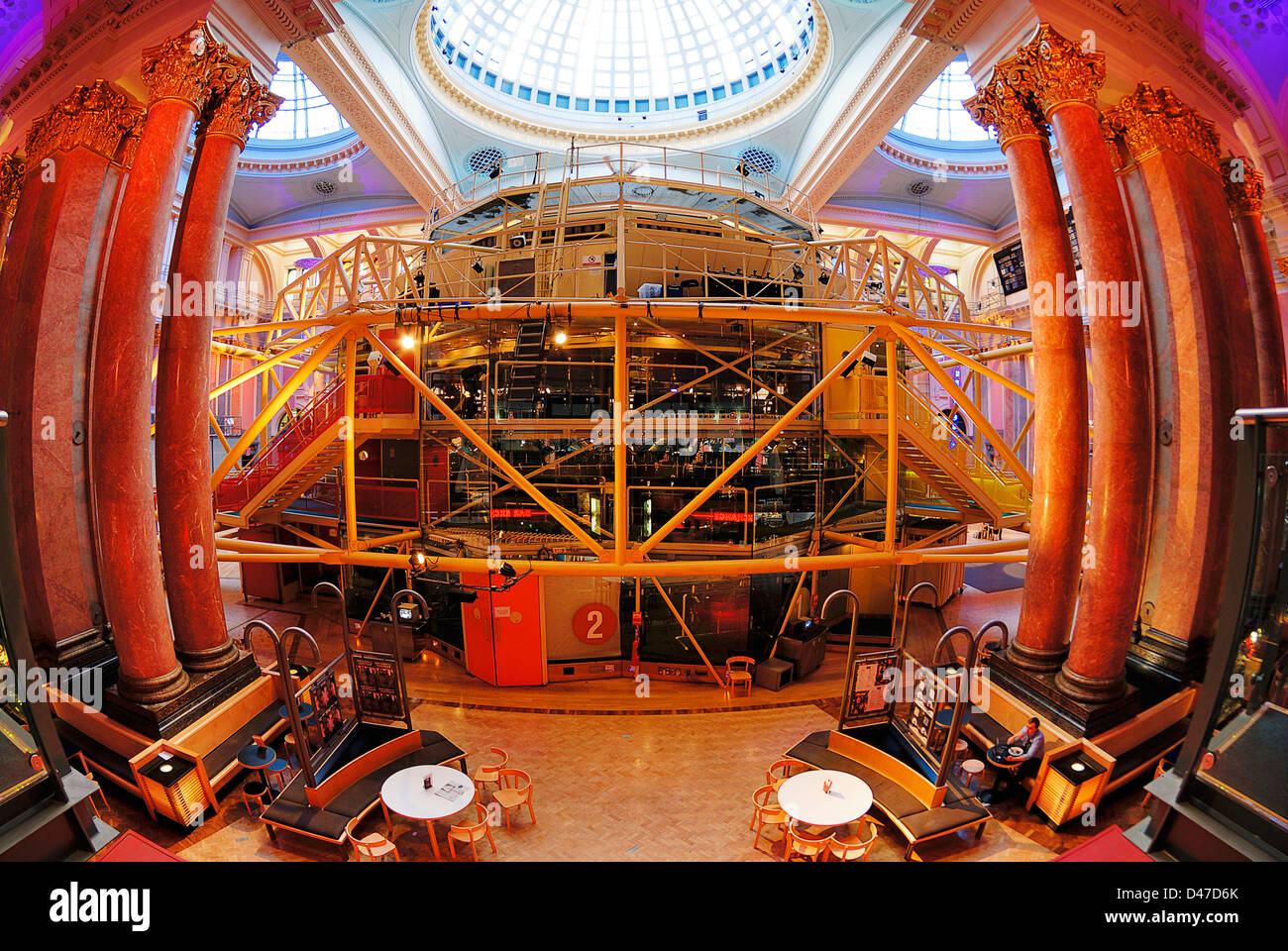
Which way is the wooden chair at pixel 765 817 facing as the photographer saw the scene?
facing to the right of the viewer

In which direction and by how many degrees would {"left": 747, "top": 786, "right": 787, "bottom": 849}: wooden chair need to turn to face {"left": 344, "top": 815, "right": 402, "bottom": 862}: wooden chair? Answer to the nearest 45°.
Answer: approximately 180°

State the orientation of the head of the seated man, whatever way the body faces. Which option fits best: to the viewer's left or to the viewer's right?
to the viewer's left

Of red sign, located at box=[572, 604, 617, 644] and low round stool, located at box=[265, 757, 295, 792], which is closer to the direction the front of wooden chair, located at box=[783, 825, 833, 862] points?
the red sign

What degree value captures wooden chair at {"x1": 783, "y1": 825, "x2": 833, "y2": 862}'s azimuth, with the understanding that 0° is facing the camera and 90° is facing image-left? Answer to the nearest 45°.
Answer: approximately 180°

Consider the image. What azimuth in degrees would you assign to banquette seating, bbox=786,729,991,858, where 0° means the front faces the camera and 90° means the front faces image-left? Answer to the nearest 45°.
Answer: approximately 45°

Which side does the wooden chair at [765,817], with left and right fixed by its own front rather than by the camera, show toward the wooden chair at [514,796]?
back

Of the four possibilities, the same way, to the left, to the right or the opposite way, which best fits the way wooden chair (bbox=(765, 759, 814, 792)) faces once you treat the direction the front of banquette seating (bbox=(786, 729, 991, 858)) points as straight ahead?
to the left

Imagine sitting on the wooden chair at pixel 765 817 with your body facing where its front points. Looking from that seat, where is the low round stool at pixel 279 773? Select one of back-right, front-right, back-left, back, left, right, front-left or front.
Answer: back

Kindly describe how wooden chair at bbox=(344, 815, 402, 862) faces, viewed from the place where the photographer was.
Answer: facing away from the viewer and to the right of the viewer

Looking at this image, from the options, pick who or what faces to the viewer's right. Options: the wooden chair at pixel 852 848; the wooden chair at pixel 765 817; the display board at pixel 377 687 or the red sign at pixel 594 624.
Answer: the wooden chair at pixel 765 817
